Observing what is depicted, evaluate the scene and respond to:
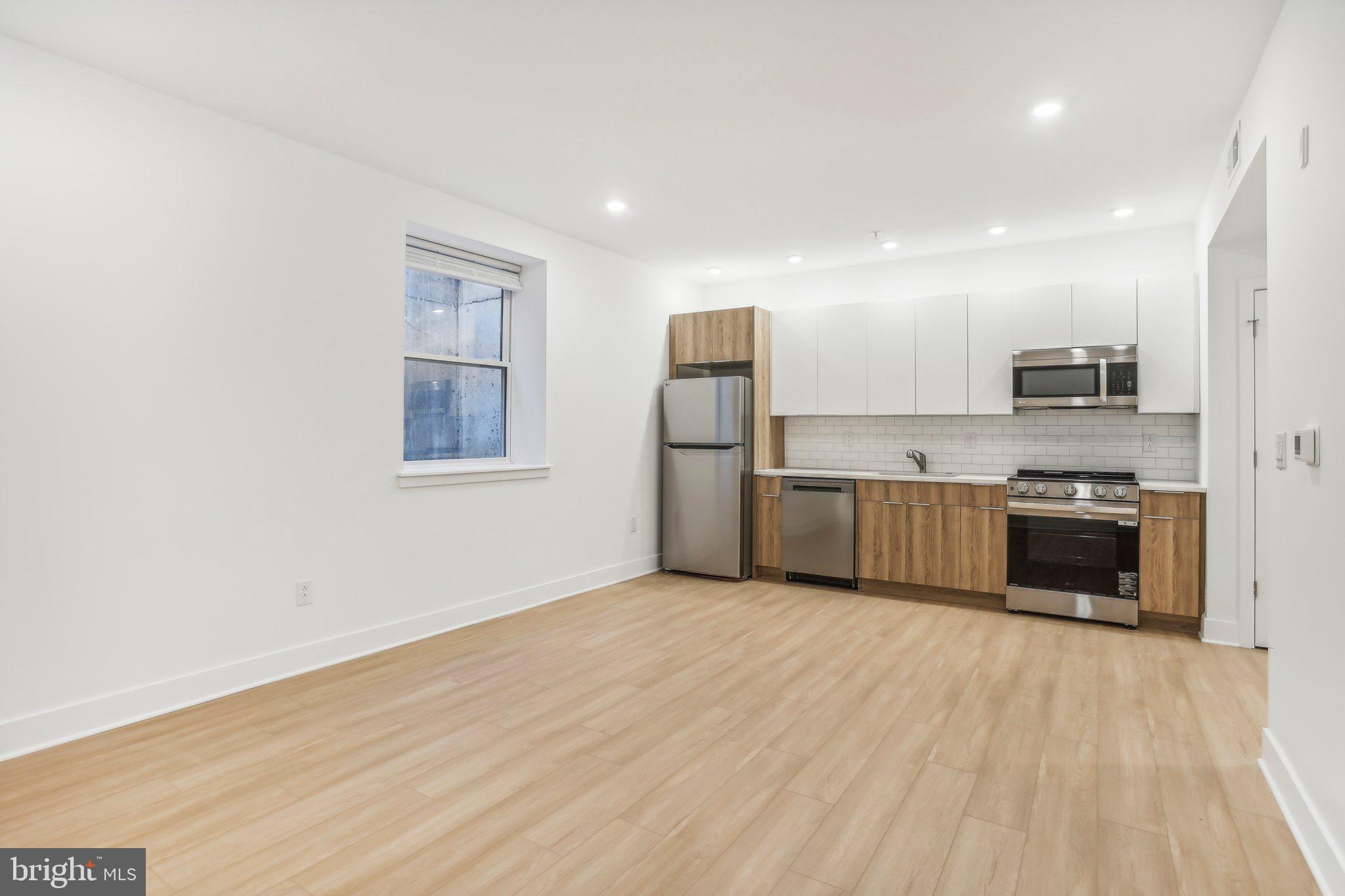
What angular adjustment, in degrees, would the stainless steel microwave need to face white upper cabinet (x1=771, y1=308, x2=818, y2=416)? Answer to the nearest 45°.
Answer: approximately 90° to its right

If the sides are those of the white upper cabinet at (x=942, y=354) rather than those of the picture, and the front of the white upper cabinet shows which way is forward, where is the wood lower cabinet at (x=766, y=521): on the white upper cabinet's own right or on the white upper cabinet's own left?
on the white upper cabinet's own right

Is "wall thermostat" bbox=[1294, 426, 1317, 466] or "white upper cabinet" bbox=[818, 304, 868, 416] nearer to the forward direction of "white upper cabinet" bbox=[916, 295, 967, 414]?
the wall thermostat

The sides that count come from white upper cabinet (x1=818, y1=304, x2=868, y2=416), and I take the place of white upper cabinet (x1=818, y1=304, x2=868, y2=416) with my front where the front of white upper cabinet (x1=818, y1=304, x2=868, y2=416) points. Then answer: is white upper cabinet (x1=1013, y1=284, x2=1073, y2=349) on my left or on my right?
on my left

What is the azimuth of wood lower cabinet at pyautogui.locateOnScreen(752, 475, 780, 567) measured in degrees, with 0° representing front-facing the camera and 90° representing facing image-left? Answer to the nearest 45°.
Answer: approximately 0°

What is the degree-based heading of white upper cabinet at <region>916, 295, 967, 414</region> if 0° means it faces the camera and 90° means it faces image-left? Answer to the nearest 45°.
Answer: approximately 0°

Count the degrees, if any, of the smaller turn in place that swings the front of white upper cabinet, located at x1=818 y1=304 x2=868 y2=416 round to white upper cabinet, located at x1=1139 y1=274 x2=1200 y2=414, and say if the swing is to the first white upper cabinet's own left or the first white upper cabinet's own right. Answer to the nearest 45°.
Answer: approximately 90° to the first white upper cabinet's own left
